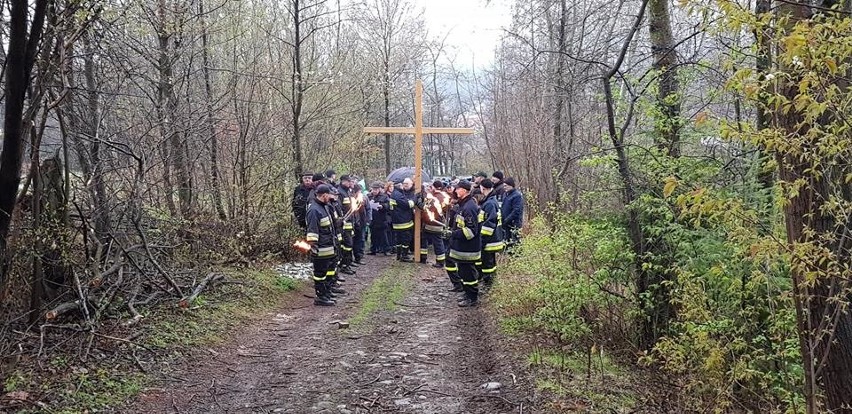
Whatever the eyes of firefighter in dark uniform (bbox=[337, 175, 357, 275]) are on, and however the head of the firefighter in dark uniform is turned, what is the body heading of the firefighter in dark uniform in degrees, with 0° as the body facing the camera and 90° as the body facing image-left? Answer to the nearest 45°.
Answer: approximately 270°

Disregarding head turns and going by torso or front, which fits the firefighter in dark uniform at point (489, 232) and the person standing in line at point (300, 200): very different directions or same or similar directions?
very different directions

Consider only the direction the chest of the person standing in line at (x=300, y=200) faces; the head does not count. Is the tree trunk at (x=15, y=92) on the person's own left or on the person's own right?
on the person's own right

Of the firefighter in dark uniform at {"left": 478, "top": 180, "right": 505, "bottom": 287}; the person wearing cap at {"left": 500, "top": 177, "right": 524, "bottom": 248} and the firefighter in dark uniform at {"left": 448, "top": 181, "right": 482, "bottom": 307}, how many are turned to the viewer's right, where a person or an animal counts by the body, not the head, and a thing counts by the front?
0

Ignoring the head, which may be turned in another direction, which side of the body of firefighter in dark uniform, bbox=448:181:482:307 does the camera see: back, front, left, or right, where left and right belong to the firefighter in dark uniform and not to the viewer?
left

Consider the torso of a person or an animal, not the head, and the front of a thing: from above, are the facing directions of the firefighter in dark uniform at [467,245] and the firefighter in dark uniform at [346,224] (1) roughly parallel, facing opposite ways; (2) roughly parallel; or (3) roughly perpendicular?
roughly parallel, facing opposite ways

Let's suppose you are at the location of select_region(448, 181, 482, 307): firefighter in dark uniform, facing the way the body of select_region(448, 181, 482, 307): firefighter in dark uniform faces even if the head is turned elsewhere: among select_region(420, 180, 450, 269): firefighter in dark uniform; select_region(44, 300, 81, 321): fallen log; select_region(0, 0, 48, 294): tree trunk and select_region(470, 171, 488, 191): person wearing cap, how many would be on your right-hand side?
2

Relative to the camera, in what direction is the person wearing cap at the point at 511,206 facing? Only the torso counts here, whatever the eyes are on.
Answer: to the viewer's left

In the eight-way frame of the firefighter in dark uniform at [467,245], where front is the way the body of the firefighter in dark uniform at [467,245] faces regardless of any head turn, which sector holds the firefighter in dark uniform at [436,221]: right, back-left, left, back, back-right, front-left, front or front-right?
right

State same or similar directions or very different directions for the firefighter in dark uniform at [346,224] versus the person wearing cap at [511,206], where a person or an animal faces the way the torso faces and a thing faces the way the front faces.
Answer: very different directions
